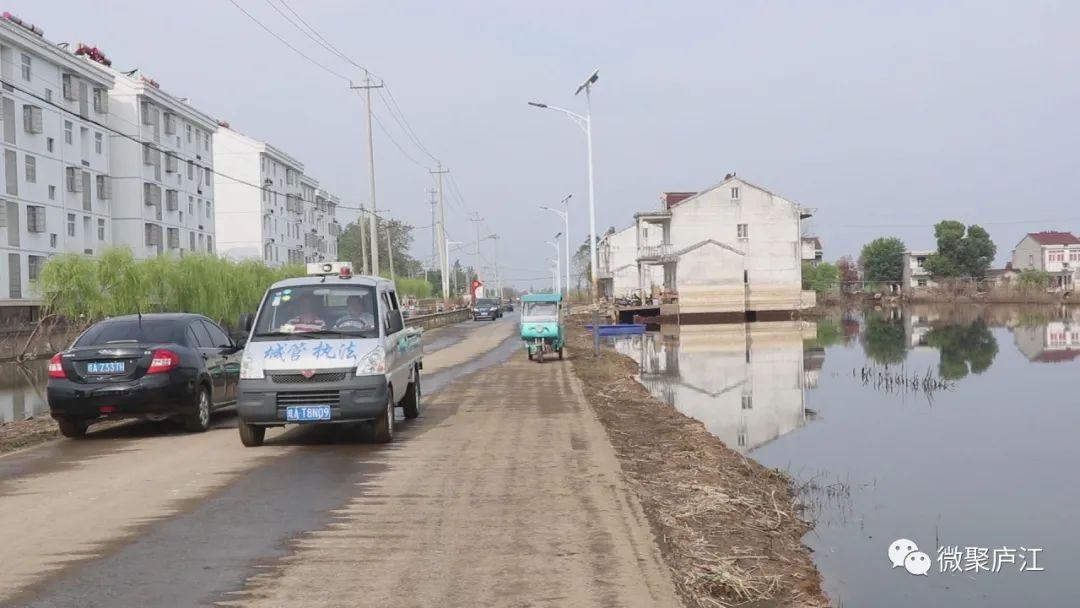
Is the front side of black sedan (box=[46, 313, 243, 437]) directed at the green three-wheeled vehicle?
yes

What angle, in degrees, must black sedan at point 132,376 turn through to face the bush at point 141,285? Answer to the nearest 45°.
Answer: approximately 45° to its left

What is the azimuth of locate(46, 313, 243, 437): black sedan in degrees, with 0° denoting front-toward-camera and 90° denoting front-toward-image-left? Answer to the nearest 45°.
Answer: approximately 225°

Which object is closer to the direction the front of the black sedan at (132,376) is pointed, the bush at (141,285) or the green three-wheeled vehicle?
the green three-wheeled vehicle
